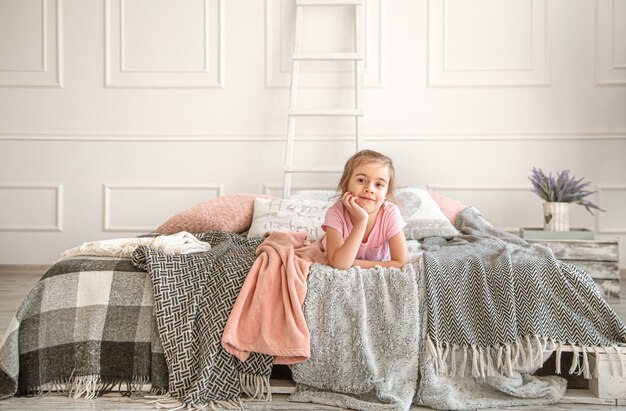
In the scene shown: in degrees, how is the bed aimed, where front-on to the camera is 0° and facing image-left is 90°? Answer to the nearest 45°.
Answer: approximately 0°

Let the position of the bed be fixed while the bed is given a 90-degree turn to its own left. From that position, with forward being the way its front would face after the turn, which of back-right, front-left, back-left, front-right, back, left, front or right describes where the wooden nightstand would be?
front-left

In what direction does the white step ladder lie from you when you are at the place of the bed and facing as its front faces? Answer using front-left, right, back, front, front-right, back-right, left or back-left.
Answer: back

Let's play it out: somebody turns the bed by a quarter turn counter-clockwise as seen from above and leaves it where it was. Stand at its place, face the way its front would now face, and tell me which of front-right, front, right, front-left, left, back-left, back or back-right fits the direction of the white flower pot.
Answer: front-left

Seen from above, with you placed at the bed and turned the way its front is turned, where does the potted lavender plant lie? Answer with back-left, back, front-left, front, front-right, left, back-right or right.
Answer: back-left
